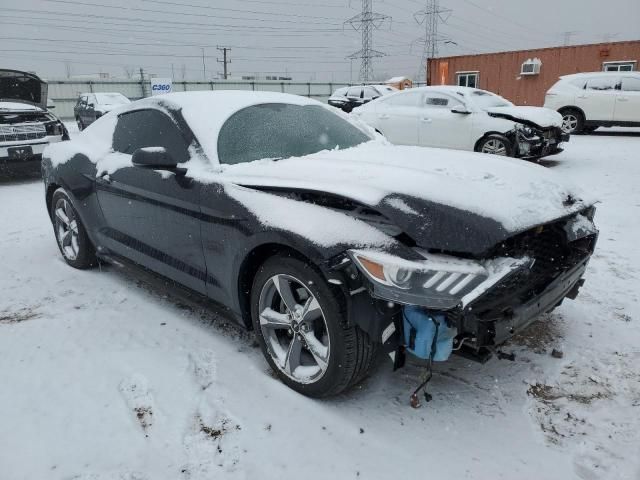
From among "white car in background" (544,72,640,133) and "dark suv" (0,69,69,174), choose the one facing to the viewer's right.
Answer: the white car in background

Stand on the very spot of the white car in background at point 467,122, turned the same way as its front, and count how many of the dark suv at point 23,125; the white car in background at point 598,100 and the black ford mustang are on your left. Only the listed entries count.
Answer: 1

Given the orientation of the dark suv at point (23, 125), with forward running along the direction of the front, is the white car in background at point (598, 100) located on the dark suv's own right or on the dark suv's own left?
on the dark suv's own left

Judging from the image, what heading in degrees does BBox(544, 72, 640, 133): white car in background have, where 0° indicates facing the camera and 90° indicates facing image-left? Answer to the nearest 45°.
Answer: approximately 270°

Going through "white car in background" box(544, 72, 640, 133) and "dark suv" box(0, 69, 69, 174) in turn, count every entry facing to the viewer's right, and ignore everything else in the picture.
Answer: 1

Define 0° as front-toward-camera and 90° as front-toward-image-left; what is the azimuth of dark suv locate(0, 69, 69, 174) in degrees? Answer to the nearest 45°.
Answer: approximately 0°

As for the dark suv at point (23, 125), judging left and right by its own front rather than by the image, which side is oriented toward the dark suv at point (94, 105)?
back

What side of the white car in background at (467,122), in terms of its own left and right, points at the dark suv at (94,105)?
back

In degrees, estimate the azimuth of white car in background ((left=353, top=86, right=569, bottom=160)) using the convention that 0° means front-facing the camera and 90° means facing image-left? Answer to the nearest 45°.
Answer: approximately 315°

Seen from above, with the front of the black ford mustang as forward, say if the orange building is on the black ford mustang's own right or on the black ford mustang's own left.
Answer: on the black ford mustang's own left

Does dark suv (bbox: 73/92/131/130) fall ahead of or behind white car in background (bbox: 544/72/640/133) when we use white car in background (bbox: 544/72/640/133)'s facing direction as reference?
behind

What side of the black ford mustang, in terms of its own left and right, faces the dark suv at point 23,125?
back

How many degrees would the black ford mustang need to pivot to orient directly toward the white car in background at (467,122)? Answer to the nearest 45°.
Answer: approximately 135° to its left
